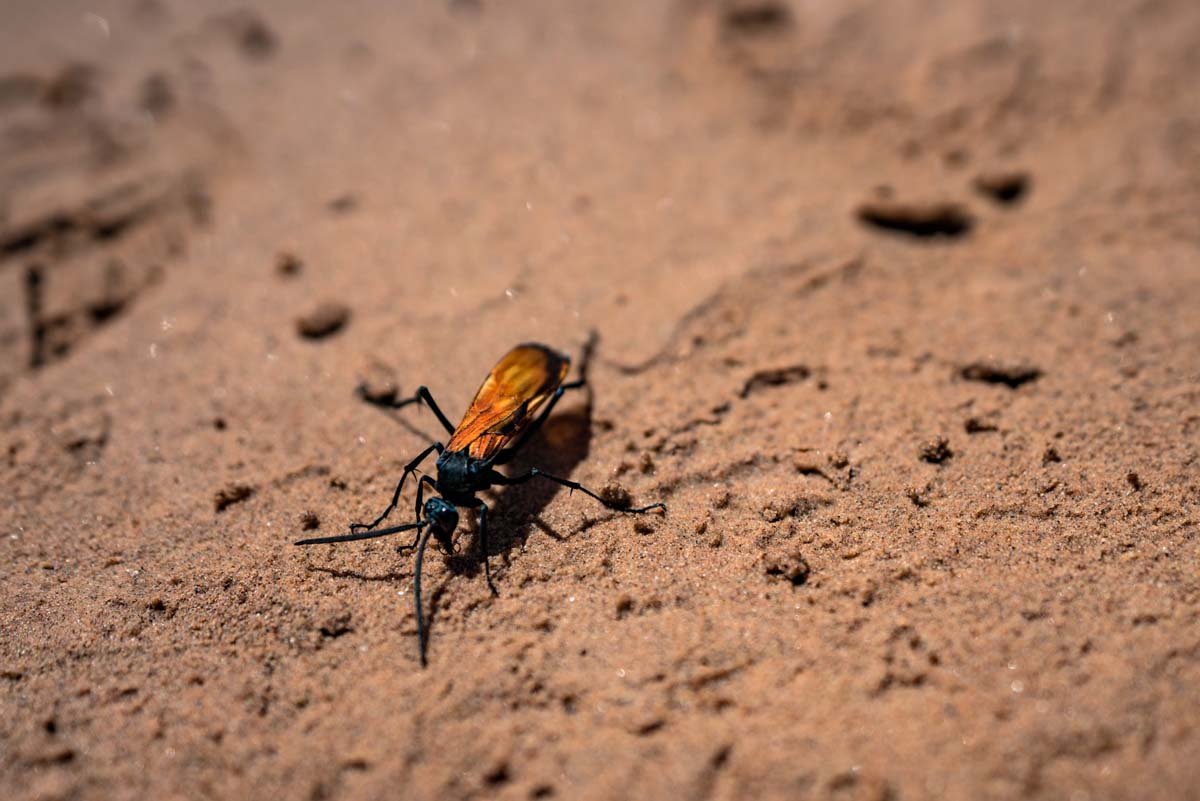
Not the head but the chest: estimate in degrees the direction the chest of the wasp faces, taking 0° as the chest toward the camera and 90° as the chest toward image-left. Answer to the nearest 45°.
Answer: approximately 45°

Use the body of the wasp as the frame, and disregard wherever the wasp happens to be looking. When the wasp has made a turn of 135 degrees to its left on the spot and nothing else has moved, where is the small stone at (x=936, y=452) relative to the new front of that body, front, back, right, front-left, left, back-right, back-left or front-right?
front

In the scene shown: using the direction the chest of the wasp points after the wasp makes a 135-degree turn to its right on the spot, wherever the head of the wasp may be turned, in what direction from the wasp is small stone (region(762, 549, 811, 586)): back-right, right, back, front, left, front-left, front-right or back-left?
back-right

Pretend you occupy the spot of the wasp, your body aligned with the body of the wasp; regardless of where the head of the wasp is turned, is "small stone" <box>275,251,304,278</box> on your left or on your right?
on your right
